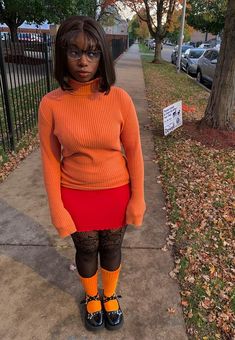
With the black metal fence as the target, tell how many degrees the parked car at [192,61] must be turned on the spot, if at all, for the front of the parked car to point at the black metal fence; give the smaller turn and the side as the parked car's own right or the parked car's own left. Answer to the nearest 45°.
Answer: approximately 45° to the parked car's own right

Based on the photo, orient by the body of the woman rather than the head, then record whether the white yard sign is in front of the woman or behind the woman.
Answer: behind

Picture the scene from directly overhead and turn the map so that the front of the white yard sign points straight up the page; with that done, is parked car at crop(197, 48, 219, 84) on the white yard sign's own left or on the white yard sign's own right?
on the white yard sign's own left

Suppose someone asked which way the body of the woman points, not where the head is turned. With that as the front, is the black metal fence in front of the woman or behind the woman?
behind

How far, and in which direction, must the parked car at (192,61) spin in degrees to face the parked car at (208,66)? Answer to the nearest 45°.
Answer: approximately 45° to its right

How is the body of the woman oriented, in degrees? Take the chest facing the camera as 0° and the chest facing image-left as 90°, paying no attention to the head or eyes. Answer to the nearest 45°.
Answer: approximately 0°

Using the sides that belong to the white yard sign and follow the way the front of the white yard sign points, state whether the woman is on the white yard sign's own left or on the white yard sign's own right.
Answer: on the white yard sign's own right

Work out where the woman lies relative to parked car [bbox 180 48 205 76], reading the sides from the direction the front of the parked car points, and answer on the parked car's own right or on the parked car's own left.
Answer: on the parked car's own right

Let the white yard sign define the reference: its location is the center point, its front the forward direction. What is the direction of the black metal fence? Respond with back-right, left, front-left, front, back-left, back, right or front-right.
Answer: back-right

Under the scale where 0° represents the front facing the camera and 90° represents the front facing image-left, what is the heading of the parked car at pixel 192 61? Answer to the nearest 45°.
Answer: approximately 315°
